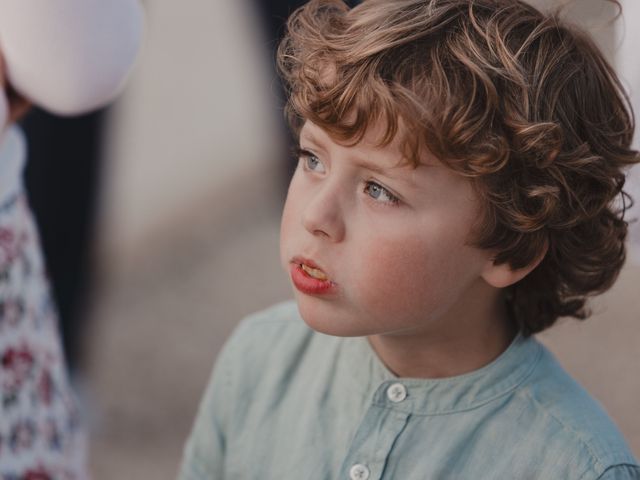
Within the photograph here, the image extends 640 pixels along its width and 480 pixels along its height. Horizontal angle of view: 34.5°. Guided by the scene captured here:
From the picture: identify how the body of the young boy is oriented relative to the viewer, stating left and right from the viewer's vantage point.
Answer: facing the viewer and to the left of the viewer

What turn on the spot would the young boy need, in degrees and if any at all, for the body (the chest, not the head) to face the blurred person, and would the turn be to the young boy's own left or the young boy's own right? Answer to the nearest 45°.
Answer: approximately 45° to the young boy's own right
